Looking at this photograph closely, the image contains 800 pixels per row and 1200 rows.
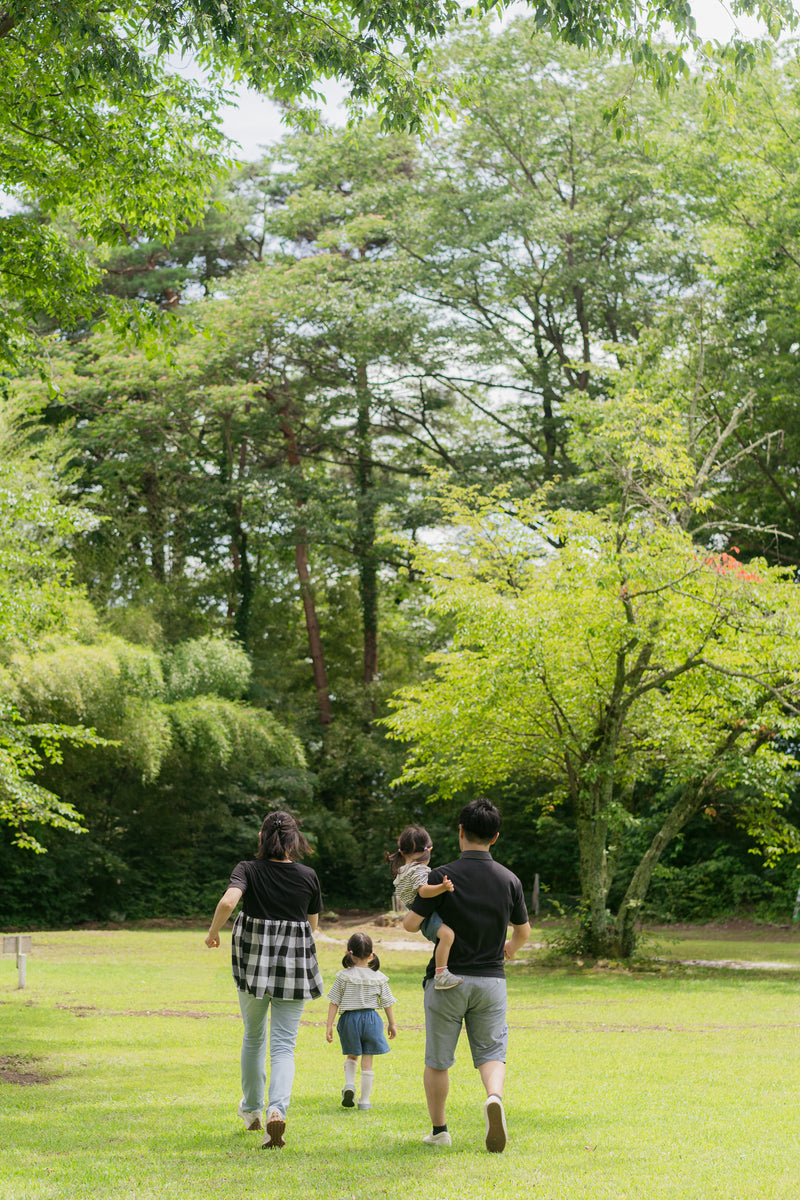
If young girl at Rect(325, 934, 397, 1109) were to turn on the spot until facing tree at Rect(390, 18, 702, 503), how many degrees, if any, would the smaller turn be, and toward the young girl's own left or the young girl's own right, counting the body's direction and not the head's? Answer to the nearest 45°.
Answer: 0° — they already face it

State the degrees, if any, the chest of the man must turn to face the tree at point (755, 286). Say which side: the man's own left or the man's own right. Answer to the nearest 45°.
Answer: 0° — they already face it

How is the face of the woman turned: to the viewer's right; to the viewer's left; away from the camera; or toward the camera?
away from the camera

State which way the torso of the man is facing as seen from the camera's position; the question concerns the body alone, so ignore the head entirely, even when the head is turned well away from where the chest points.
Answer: away from the camera

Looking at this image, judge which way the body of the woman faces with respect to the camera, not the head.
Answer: away from the camera

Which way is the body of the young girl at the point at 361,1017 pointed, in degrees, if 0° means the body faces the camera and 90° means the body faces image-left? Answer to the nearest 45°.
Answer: approximately 180°

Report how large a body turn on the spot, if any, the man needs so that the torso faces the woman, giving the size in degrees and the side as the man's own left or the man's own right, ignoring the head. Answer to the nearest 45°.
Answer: approximately 90° to the man's own left
